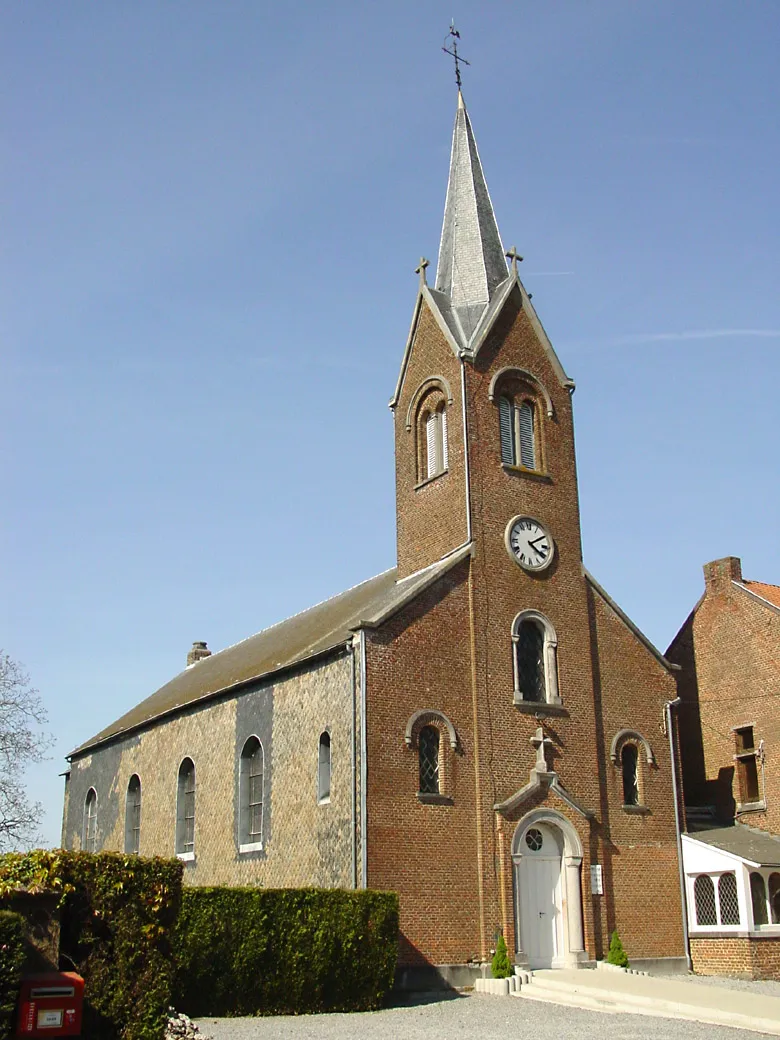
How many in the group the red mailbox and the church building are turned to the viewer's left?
0

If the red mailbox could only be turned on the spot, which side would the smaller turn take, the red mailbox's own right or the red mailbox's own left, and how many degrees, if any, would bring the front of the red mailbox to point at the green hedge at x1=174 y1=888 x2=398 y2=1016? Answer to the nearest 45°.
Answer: approximately 135° to the red mailbox's own left

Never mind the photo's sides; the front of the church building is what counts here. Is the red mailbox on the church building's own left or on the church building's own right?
on the church building's own right

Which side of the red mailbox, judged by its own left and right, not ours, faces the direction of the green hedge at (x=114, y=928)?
back

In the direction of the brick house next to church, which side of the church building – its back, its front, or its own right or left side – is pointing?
left

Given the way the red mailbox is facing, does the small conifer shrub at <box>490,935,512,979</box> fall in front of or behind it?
behind
